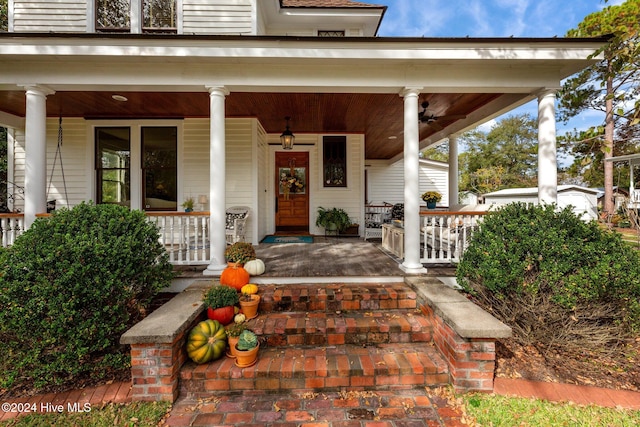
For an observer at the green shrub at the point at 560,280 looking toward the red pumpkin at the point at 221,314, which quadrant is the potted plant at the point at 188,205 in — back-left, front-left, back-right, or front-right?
front-right

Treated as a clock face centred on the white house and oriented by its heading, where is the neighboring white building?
The neighboring white building is roughly at 8 o'clock from the white house.

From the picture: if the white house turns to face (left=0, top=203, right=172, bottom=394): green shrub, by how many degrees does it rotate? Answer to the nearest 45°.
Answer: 0° — it already faces it

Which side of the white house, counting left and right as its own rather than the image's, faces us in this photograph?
front
